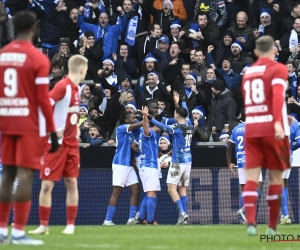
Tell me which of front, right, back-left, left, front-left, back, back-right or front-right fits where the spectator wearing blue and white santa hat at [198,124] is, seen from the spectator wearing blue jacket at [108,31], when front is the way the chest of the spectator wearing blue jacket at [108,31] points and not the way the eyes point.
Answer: front-left

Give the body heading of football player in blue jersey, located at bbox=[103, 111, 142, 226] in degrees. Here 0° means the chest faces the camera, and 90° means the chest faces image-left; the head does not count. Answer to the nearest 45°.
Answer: approximately 270°

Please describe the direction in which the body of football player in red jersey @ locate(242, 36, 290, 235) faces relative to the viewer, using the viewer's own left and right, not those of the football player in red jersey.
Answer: facing away from the viewer and to the right of the viewer

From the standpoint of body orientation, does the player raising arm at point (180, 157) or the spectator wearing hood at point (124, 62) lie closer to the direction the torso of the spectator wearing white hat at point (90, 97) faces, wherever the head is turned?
the player raising arm

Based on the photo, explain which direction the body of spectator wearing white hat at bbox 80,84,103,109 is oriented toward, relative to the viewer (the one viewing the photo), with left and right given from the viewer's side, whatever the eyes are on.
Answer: facing the viewer and to the right of the viewer

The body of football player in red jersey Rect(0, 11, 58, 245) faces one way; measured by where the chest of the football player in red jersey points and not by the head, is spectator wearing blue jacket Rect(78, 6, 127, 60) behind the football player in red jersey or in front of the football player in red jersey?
in front

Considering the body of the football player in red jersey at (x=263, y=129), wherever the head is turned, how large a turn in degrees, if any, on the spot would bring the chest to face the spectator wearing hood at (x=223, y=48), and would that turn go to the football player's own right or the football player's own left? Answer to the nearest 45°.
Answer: approximately 45° to the football player's own left

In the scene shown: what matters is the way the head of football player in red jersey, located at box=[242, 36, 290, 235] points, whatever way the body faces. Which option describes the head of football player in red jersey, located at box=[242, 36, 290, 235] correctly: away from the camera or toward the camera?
away from the camera
